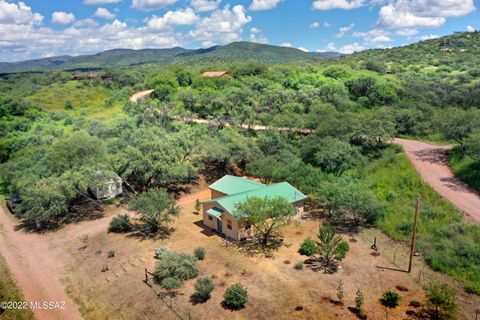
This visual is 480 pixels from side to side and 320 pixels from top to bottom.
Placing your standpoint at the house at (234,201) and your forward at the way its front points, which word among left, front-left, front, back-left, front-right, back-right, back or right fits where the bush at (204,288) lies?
front-left

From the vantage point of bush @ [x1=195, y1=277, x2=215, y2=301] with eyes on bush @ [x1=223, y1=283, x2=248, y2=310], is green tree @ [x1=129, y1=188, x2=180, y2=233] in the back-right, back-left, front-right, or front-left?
back-left

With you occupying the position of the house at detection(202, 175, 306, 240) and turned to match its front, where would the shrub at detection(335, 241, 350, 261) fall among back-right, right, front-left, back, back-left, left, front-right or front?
left

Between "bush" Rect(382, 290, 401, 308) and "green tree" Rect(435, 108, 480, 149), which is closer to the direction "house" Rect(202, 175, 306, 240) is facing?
the bush

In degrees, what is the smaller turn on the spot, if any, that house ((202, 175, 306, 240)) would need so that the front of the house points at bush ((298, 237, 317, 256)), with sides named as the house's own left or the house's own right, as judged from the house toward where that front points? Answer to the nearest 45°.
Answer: approximately 90° to the house's own left

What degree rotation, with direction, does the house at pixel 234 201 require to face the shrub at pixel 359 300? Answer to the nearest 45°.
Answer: approximately 90° to its left

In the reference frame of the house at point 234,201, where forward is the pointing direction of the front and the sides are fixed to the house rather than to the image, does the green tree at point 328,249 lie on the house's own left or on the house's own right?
on the house's own left

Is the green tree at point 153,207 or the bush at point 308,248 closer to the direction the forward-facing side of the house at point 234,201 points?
the green tree

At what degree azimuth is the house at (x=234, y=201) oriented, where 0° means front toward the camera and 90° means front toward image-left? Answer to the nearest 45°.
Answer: approximately 45°

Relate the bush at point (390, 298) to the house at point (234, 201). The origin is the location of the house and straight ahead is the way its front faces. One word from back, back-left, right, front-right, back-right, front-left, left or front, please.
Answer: left

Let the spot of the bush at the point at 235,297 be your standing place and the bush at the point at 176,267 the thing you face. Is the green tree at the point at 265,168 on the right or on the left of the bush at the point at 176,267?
right

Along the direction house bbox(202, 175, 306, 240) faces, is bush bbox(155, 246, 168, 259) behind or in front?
in front

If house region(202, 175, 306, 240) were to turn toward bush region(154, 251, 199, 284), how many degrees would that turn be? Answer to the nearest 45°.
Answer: approximately 45° to its left
